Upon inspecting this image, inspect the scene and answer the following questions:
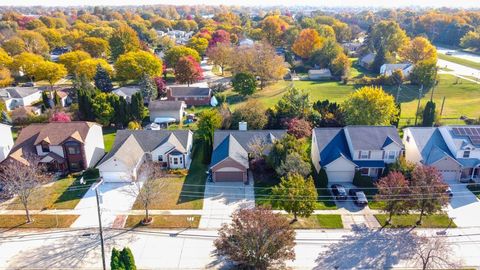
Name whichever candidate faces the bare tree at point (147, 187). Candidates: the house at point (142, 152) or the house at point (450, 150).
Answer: the house at point (142, 152)

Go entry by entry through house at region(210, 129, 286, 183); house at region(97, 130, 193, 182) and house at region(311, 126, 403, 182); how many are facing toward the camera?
3

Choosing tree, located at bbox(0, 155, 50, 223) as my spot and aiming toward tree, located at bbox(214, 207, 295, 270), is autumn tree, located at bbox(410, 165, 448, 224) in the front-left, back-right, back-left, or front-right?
front-left

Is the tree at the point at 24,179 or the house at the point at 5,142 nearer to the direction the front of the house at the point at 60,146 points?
the tree

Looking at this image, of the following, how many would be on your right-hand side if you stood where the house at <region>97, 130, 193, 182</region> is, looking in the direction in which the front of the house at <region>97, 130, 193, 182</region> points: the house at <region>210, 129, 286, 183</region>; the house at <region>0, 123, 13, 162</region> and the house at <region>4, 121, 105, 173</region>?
2

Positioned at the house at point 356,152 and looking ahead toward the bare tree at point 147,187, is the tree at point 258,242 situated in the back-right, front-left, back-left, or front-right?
front-left

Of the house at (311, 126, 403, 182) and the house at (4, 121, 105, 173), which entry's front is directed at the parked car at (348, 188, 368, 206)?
the house at (311, 126, 403, 182)

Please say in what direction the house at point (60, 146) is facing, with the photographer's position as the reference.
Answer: facing the viewer and to the left of the viewer

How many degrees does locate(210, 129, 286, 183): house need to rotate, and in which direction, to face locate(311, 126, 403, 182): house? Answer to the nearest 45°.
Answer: approximately 90° to its left

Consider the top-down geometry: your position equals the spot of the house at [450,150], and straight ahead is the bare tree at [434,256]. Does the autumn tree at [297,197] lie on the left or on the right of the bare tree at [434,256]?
right

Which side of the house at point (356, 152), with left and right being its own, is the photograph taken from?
front

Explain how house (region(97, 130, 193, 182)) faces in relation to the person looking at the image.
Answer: facing the viewer

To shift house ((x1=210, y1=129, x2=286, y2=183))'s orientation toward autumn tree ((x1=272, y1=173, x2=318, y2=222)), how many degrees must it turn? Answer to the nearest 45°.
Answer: approximately 45° to its left

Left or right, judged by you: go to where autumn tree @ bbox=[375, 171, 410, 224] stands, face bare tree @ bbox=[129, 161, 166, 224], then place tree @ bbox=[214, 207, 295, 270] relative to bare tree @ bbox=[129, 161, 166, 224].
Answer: left

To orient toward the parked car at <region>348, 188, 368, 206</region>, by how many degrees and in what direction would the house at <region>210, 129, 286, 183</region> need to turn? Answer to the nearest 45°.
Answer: approximately 45° to its left

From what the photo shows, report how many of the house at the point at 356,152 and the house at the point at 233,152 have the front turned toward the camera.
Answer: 2

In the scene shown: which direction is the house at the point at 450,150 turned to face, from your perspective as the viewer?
facing the viewer and to the right of the viewer
